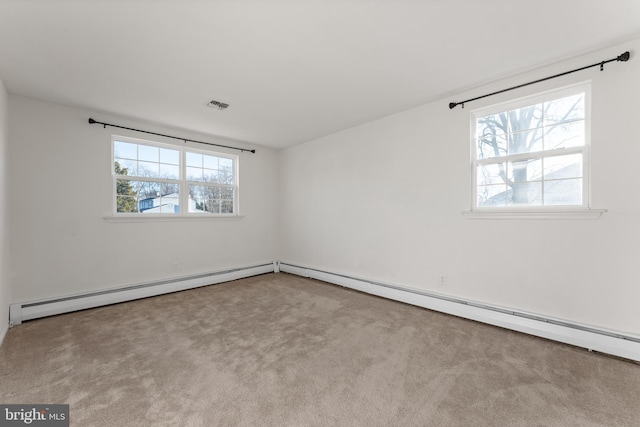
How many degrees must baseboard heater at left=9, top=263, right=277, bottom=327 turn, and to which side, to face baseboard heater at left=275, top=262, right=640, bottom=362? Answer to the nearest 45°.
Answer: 0° — it already faces it

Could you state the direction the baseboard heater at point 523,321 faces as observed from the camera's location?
facing the viewer and to the left of the viewer

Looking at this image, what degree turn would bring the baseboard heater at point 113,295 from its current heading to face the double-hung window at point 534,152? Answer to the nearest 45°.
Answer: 0° — it already faces it

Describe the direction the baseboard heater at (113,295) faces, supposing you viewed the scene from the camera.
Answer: facing the viewer and to the right of the viewer

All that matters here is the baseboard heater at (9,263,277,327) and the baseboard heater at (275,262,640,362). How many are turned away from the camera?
0

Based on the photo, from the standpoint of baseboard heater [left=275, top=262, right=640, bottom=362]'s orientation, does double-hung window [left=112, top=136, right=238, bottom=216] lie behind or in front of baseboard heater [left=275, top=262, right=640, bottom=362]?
in front
